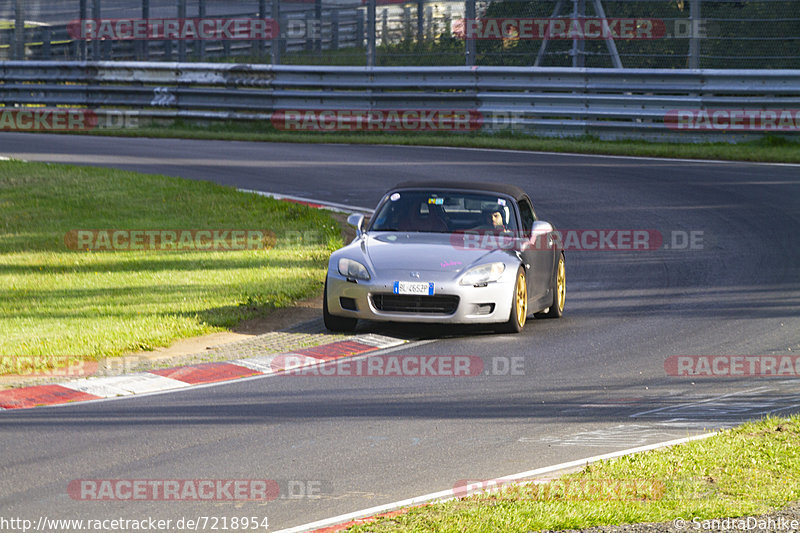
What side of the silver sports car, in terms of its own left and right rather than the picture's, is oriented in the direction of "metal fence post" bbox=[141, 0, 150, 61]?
back

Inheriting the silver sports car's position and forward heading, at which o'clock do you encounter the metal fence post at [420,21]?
The metal fence post is roughly at 6 o'clock from the silver sports car.

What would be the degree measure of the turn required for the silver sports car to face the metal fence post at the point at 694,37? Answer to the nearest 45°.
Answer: approximately 180°

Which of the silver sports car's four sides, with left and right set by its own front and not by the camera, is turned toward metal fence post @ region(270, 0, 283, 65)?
back

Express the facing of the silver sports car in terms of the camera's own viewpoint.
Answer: facing the viewer

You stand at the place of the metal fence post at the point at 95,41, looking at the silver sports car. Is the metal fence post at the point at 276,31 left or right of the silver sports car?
left

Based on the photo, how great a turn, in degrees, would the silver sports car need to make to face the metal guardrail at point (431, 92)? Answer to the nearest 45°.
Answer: approximately 180°

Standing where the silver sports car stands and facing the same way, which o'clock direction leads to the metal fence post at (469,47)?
The metal fence post is roughly at 6 o'clock from the silver sports car.

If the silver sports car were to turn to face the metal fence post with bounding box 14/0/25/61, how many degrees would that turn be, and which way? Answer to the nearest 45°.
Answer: approximately 135° to its right

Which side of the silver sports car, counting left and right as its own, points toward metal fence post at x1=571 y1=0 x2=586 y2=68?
back

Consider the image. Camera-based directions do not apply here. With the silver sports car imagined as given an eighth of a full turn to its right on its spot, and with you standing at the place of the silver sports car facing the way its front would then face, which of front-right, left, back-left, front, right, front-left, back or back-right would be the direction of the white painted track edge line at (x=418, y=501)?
front-left

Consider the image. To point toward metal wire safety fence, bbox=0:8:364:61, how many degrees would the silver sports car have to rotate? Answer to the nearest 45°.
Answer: approximately 180°
